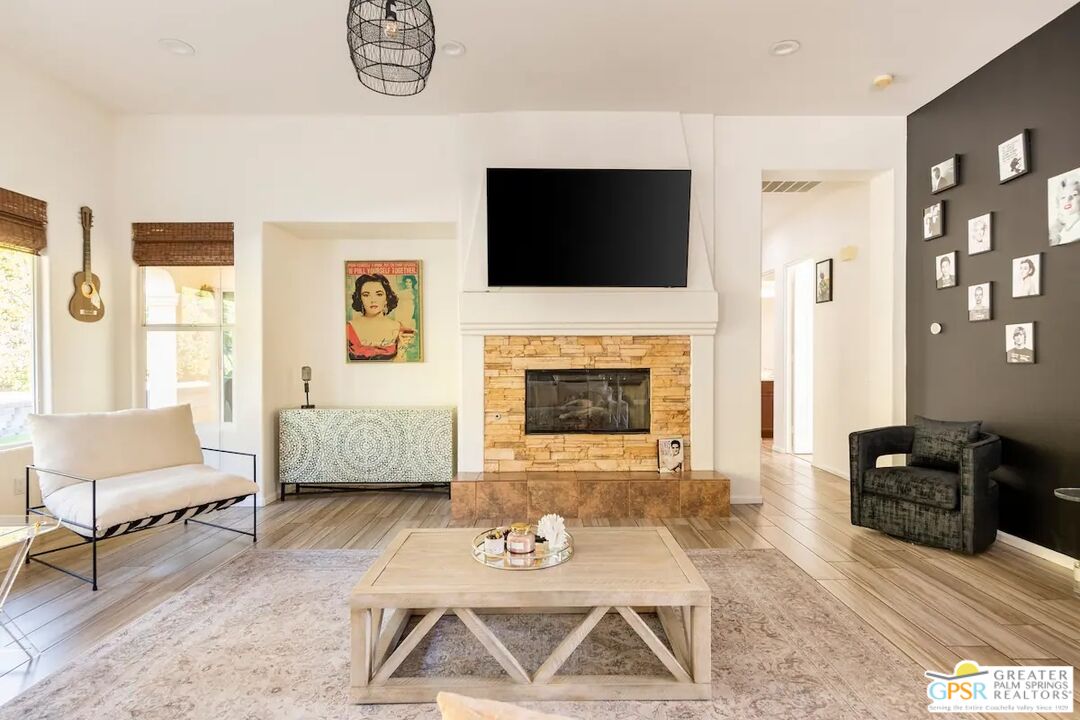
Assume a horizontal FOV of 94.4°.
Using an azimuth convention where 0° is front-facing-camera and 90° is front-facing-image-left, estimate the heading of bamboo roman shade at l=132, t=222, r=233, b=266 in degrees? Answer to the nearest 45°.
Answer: approximately 0°

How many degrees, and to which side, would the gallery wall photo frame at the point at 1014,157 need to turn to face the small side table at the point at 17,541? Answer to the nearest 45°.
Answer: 0° — it already faces it

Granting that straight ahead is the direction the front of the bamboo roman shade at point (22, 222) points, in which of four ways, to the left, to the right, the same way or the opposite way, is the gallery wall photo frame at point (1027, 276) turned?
the opposite way

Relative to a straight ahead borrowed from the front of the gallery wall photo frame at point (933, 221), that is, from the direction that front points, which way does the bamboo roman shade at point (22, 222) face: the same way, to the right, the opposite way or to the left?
the opposite way

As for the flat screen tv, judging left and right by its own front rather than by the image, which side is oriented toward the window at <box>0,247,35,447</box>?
right

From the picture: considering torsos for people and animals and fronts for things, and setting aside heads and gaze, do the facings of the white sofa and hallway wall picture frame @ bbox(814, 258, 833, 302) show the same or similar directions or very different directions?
very different directions

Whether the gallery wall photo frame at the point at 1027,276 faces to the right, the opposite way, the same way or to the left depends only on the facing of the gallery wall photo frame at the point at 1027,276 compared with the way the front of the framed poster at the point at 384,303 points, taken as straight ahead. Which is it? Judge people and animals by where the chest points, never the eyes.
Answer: to the right

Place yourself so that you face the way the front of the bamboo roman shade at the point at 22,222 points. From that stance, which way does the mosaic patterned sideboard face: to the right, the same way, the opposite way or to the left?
to the right

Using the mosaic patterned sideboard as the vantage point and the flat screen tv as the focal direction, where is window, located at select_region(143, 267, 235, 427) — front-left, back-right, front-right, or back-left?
back-right

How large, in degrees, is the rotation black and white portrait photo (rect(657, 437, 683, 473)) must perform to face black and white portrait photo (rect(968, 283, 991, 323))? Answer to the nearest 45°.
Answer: approximately 90° to its left

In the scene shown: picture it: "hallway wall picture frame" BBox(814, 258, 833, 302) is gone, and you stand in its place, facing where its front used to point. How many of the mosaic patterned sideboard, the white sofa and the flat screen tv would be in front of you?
3

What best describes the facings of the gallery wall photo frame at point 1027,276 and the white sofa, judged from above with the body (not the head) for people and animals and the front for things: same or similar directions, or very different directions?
very different directions
